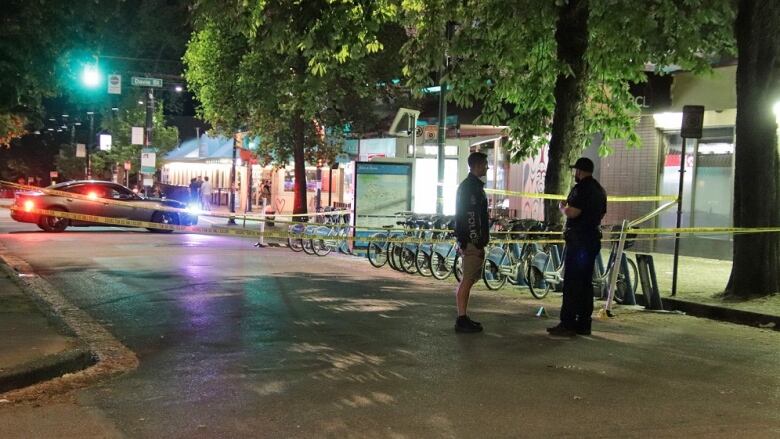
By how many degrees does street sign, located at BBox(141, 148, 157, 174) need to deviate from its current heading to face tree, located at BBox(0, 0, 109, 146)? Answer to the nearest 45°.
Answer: approximately 90° to its right

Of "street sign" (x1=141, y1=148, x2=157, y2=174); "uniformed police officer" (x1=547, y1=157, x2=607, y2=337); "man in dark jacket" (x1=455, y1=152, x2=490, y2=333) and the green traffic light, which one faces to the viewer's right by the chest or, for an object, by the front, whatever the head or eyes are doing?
the man in dark jacket

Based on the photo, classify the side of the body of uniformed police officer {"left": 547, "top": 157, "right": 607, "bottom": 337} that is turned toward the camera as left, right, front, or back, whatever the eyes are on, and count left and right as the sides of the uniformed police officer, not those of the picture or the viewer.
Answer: left

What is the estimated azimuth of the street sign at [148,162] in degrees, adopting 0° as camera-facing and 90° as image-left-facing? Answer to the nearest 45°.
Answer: approximately 0°

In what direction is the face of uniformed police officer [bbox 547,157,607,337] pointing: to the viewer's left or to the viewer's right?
to the viewer's left

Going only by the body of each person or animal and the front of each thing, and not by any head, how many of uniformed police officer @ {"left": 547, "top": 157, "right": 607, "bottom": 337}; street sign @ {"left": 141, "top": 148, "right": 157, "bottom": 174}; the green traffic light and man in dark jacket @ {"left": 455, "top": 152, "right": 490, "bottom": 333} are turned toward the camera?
2

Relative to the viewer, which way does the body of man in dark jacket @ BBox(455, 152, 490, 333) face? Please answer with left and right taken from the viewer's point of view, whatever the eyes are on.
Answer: facing to the right of the viewer

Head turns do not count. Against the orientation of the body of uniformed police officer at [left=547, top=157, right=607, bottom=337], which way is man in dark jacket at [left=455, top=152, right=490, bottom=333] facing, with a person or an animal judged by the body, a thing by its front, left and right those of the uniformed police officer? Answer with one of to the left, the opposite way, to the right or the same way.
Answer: the opposite way
